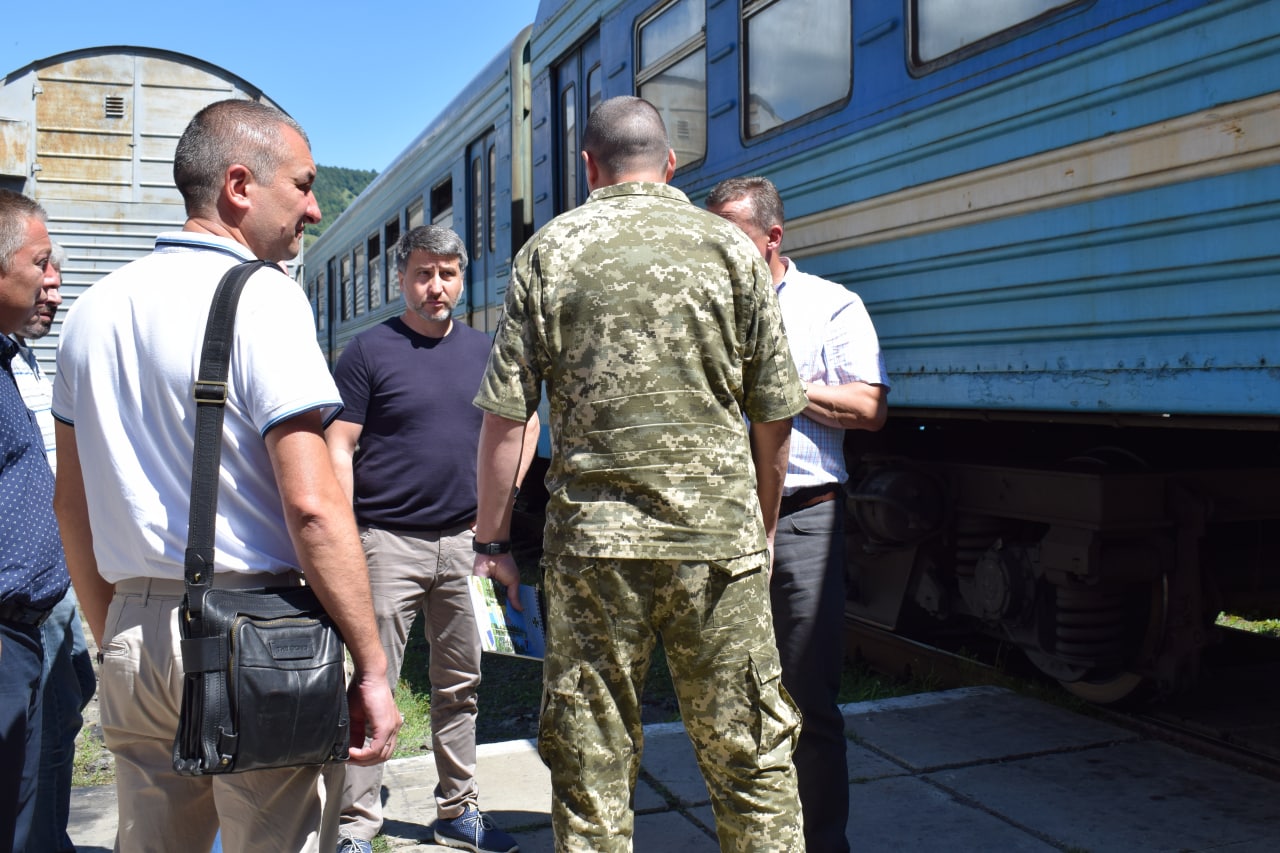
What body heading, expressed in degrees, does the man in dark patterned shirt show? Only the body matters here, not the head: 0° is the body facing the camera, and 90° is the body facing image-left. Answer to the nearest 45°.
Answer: approximately 270°

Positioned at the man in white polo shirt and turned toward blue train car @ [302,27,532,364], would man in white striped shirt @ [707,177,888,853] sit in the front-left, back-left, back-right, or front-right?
front-right

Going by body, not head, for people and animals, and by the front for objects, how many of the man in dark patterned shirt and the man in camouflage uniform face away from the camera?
1

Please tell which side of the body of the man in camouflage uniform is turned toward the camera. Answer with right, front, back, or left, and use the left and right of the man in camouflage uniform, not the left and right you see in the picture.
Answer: back

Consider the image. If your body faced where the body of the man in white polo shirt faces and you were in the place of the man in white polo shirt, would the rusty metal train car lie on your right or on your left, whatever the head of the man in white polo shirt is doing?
on your left

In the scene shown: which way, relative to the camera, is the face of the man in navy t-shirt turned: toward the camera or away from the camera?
toward the camera

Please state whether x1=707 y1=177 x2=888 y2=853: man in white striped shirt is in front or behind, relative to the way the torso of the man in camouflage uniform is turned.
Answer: in front

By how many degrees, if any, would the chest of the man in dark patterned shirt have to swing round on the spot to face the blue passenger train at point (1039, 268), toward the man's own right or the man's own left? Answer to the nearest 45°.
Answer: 0° — they already face it

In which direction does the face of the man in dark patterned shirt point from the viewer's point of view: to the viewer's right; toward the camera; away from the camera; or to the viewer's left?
to the viewer's right

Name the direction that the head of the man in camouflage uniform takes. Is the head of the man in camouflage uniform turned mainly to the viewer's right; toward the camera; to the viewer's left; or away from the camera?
away from the camera

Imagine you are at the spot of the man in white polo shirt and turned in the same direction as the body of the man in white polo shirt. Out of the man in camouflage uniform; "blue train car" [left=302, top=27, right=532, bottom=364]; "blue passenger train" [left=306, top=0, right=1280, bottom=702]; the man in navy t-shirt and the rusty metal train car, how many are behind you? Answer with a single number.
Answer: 0

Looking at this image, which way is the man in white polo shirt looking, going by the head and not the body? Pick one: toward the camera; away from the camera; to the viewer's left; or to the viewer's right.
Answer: to the viewer's right

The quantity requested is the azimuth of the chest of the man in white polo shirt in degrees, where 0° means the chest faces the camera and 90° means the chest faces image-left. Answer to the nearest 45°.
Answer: approximately 225°

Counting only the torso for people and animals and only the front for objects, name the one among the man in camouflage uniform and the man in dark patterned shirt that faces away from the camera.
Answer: the man in camouflage uniform

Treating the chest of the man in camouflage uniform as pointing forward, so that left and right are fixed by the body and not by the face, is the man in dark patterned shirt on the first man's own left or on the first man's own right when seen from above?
on the first man's own left

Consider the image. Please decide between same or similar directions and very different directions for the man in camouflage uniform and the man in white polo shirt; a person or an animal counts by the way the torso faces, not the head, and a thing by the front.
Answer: same or similar directions

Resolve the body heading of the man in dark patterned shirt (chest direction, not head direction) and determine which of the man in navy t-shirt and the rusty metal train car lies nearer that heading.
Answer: the man in navy t-shirt

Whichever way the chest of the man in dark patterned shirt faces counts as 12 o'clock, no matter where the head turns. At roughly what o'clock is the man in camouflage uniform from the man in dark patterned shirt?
The man in camouflage uniform is roughly at 1 o'clock from the man in dark patterned shirt.
